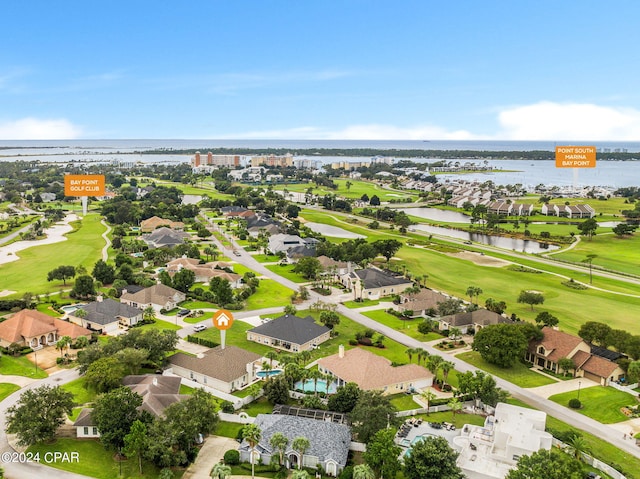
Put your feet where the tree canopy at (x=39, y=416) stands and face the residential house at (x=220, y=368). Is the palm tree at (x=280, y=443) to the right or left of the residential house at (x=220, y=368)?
right

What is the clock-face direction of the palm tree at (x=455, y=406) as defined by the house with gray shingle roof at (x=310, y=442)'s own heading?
The palm tree is roughly at 8 o'clock from the house with gray shingle roof.

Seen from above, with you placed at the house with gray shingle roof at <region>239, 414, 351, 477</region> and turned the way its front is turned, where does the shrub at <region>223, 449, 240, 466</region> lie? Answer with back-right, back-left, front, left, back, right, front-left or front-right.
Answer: right

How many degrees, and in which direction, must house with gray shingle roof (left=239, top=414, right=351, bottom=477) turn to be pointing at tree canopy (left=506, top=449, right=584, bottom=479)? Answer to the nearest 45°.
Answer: approximately 45° to its left

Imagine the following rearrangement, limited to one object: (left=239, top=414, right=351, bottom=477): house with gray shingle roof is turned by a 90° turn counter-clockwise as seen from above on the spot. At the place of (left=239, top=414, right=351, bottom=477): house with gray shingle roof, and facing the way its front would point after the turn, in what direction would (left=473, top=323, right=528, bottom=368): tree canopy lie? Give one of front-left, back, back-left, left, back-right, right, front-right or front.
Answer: front-left

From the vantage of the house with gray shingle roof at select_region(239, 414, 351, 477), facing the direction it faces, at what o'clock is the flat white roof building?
The flat white roof building is roughly at 9 o'clock from the house with gray shingle roof.

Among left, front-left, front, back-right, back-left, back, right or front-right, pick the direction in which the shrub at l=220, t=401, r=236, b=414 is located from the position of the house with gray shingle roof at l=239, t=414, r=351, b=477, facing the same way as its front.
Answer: back-right

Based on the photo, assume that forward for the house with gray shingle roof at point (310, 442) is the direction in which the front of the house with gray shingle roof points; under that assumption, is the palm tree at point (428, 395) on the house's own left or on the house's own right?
on the house's own left

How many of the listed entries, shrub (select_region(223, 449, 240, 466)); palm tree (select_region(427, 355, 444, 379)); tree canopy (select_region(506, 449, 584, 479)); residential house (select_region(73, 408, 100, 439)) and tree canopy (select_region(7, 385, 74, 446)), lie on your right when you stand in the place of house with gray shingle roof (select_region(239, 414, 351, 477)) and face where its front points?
3

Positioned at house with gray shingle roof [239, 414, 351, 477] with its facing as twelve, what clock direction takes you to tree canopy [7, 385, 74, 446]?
The tree canopy is roughly at 3 o'clock from the house with gray shingle roof.

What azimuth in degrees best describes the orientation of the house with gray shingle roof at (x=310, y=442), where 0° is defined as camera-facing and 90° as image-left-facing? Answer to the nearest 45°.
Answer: approximately 0°

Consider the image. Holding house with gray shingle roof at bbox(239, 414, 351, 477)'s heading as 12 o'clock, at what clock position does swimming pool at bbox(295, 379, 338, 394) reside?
The swimming pool is roughly at 6 o'clock from the house with gray shingle roof.

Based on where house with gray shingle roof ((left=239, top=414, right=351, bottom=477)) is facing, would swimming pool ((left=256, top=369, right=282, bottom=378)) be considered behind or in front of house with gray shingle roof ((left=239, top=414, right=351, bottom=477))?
behind

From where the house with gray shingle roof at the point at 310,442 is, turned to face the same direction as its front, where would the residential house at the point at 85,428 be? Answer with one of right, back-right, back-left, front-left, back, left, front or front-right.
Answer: right
